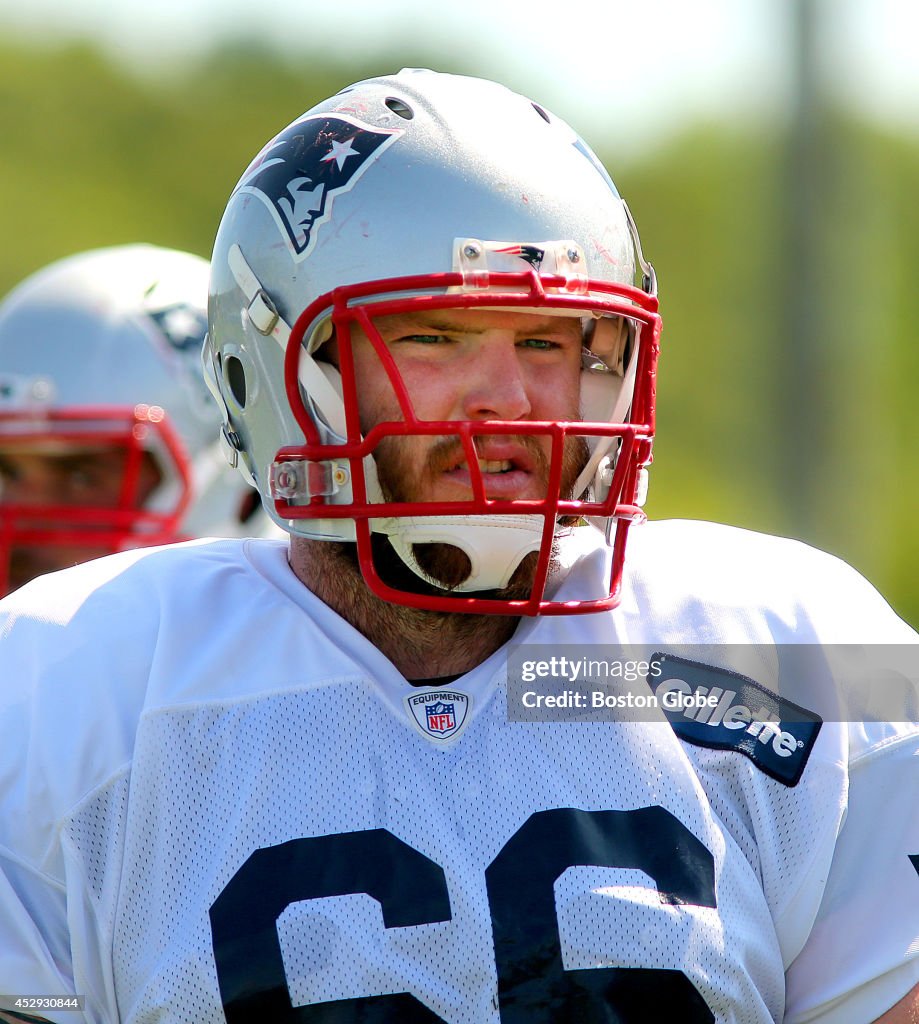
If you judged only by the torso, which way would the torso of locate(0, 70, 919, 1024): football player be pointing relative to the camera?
toward the camera

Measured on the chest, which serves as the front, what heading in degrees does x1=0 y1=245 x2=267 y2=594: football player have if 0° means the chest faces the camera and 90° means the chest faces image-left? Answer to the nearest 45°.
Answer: approximately 45°

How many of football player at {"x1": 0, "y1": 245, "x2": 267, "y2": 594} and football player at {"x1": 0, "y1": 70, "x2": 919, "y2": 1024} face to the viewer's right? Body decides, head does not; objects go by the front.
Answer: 0

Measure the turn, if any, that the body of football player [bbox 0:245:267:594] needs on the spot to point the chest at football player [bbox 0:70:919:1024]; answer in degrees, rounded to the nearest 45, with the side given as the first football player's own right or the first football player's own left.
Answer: approximately 45° to the first football player's own left

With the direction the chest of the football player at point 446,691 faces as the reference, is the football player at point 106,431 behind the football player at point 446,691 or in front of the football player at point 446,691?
behind

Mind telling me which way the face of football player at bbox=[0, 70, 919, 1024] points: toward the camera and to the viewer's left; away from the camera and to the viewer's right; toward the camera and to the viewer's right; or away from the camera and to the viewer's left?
toward the camera and to the viewer's right
